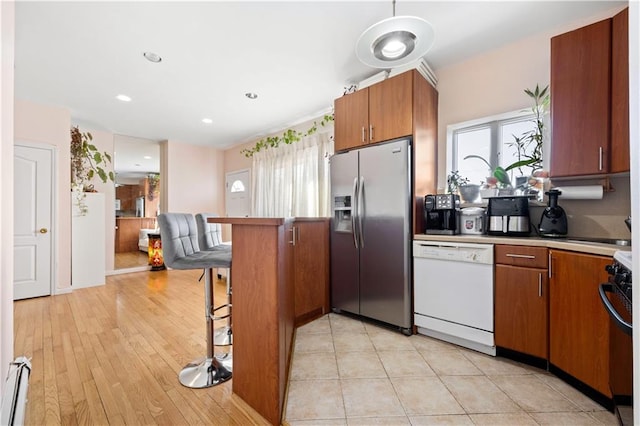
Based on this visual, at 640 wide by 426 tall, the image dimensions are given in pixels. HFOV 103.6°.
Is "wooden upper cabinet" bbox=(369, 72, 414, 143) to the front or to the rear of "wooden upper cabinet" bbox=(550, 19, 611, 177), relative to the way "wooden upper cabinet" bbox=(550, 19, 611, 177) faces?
to the front

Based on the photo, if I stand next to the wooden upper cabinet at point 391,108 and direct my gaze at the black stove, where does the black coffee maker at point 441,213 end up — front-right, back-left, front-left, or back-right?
front-left

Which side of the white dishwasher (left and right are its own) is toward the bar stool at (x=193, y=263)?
front

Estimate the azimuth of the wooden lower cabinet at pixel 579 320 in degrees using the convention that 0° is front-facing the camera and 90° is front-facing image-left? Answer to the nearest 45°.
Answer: approximately 45°

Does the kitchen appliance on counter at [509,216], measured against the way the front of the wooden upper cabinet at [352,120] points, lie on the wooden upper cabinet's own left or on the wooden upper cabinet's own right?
on the wooden upper cabinet's own left

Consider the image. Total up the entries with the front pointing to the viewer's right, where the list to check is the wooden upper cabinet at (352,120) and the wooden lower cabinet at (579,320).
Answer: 0

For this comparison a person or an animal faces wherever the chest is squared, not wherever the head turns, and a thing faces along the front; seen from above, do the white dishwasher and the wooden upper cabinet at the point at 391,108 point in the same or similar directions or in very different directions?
same or similar directions

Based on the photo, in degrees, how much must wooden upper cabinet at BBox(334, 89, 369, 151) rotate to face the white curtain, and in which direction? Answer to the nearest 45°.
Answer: approximately 90° to its right

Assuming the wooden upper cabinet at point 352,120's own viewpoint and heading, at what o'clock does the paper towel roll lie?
The paper towel roll is roughly at 8 o'clock from the wooden upper cabinet.

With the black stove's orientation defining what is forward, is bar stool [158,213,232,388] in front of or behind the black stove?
in front

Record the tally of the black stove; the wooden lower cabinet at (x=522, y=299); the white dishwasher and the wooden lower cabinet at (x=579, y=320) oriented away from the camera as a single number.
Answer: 0

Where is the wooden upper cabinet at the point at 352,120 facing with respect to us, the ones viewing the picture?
facing the viewer and to the left of the viewer

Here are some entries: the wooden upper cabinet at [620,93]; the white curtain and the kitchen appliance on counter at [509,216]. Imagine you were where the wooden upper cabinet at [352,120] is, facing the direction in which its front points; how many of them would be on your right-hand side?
1

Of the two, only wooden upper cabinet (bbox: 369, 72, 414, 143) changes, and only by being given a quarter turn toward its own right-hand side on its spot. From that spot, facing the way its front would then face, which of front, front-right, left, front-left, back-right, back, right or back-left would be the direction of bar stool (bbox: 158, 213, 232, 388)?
left
